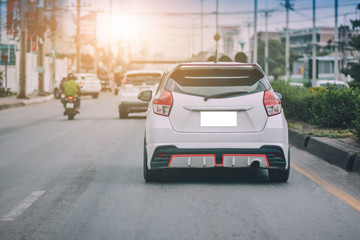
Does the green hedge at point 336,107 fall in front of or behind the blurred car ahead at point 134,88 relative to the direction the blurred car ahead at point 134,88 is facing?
behind

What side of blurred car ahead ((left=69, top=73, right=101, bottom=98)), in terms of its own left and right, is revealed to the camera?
back

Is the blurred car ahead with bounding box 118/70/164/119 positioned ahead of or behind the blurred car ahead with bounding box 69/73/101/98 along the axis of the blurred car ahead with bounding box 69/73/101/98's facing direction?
behind

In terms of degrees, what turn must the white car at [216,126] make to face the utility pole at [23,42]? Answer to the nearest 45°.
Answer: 0° — it already faces it

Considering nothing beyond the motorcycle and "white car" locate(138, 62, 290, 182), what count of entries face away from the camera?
2

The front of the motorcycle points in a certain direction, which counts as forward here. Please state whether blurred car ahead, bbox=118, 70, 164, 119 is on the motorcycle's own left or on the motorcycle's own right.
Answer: on the motorcycle's own right

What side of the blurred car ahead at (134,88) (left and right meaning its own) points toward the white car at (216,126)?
back

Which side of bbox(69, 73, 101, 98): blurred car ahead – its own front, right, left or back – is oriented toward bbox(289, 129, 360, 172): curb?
back

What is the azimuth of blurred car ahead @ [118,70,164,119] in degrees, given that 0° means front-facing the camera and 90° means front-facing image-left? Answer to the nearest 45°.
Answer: approximately 180°

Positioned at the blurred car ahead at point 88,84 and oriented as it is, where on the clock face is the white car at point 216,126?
The white car is roughly at 6 o'clock from the blurred car ahead.

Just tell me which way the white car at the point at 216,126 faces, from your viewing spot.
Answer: facing away from the viewer

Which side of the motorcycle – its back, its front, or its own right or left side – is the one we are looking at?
back
